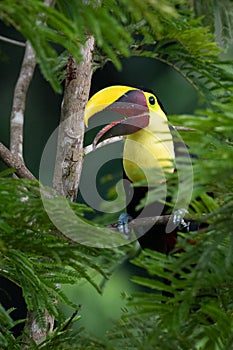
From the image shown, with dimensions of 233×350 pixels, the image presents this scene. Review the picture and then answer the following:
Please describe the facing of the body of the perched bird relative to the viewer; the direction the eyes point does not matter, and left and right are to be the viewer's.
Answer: facing the viewer and to the left of the viewer
